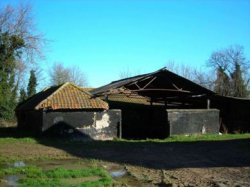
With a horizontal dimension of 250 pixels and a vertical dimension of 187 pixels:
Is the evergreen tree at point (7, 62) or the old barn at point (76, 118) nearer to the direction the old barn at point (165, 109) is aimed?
the old barn

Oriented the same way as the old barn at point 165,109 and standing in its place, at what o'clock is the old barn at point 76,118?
the old barn at point 76,118 is roughly at 2 o'clock from the old barn at point 165,109.

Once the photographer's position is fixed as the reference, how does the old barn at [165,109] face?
facing the viewer

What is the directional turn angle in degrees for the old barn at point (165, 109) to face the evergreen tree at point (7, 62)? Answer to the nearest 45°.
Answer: approximately 135° to its right
